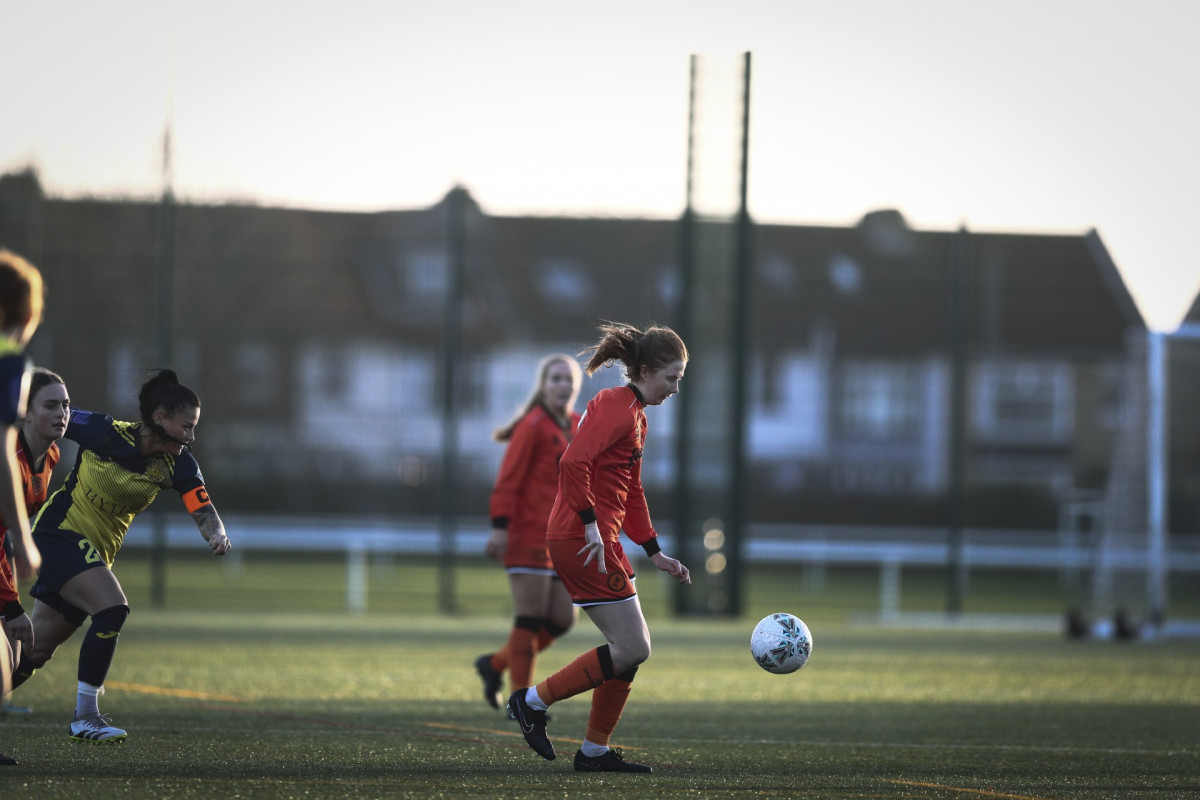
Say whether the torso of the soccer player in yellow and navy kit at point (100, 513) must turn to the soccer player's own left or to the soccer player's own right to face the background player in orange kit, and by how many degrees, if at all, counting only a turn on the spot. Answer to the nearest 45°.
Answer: approximately 90° to the soccer player's own left

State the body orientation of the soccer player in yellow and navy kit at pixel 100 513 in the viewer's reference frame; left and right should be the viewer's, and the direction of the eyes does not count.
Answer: facing the viewer and to the right of the viewer

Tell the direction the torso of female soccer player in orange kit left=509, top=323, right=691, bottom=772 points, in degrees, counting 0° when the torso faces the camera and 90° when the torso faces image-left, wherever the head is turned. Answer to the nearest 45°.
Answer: approximately 270°

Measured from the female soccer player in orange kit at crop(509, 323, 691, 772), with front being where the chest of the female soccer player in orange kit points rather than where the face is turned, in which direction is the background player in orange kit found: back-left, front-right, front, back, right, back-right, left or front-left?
left

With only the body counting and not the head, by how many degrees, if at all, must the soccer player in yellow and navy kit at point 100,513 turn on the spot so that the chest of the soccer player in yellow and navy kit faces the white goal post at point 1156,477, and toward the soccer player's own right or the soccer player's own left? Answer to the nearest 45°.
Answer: approximately 90° to the soccer player's own left

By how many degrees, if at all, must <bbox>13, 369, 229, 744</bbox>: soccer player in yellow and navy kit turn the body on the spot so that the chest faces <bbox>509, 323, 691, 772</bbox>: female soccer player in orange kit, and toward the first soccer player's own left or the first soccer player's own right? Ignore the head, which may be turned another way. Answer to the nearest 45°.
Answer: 0° — they already face them

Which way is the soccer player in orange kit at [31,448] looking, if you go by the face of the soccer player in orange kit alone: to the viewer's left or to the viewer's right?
to the viewer's right

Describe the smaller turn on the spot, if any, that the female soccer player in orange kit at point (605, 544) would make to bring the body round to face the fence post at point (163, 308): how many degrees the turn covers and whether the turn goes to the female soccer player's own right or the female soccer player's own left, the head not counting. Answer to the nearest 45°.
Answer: approximately 135° to the female soccer player's own left

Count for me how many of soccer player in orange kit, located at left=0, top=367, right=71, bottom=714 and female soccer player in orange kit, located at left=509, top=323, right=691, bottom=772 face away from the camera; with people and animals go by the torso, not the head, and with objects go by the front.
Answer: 0
